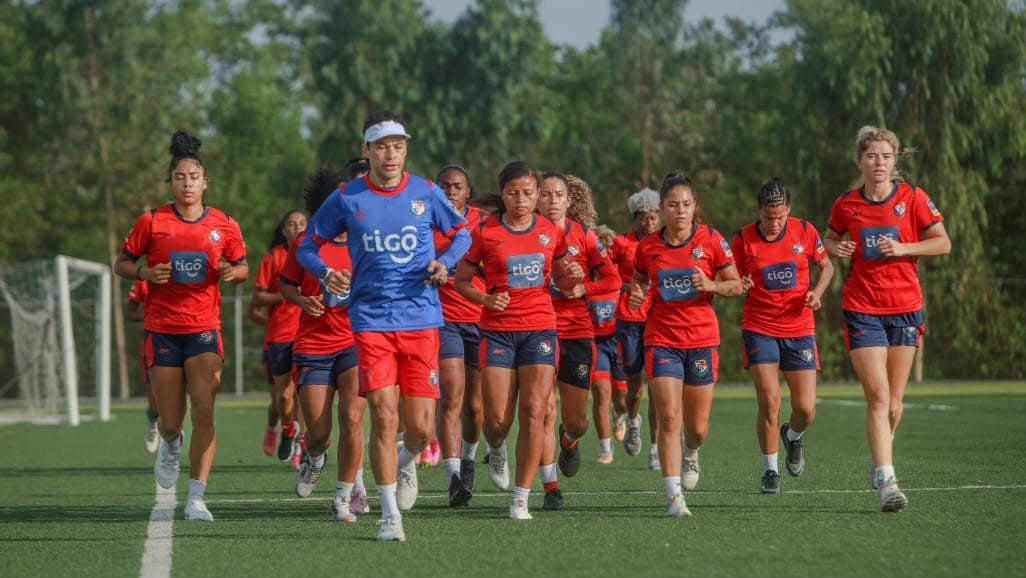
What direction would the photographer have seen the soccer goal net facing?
facing to the right of the viewer

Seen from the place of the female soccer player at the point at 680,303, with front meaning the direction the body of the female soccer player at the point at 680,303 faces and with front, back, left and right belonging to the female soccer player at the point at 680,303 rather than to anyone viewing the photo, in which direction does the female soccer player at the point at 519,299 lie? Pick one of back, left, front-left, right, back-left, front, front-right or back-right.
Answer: right

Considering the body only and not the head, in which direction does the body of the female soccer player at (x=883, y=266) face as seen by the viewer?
toward the camera

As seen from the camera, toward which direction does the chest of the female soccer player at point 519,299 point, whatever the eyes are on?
toward the camera

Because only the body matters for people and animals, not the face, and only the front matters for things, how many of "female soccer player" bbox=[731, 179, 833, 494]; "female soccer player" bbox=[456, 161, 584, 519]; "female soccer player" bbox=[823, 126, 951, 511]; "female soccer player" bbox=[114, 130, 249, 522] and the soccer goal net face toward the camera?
4

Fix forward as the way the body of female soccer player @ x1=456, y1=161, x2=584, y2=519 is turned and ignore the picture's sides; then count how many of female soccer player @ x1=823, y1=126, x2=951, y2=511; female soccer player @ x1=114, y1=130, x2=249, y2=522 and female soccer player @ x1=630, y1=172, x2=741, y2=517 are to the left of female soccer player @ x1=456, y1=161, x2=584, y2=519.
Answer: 2

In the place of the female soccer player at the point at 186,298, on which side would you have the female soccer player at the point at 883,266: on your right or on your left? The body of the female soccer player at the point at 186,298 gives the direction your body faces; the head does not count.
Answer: on your left

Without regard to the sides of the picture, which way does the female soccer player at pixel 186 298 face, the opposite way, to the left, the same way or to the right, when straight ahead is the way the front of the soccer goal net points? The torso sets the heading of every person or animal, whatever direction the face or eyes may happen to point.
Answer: to the right

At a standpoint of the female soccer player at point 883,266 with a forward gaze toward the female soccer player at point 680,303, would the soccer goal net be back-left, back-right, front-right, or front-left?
front-right

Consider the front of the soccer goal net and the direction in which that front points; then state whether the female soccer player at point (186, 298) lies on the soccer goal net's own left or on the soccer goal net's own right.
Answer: on the soccer goal net's own right

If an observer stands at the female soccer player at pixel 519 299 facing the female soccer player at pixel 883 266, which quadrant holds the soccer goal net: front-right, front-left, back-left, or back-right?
back-left

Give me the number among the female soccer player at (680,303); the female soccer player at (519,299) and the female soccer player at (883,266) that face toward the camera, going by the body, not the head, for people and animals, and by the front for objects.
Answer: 3

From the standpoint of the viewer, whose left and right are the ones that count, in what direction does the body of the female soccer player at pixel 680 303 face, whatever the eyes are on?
facing the viewer

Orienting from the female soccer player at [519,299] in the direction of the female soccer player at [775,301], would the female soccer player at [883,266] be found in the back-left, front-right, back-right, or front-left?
front-right

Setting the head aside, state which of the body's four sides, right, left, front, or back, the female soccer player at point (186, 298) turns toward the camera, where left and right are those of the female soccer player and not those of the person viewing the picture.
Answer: front

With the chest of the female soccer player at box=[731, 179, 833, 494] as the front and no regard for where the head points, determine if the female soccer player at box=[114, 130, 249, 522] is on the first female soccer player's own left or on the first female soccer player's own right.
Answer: on the first female soccer player's own right
